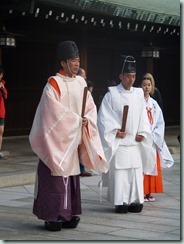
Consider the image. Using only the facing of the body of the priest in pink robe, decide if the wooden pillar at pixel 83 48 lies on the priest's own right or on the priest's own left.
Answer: on the priest's own left

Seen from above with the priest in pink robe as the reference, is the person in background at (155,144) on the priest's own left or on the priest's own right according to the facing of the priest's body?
on the priest's own left

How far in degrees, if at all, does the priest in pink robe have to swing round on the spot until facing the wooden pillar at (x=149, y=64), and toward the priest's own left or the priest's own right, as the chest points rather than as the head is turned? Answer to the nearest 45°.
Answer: approximately 135° to the priest's own left

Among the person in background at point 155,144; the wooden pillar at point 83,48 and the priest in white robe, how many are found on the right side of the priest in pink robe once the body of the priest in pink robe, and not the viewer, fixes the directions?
0

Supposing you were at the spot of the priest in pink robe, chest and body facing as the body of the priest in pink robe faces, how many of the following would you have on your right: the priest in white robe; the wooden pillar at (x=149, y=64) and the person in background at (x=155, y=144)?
0

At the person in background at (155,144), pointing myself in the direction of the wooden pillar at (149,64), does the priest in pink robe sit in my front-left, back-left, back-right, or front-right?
back-left

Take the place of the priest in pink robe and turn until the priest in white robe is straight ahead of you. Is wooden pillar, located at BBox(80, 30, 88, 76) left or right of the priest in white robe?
left

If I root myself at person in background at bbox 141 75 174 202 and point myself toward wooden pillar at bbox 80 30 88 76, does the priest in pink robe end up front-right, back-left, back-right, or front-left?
back-left

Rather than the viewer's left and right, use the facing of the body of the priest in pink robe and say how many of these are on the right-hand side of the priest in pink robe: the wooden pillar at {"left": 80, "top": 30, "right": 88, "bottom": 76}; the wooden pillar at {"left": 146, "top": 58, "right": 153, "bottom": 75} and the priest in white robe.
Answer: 0

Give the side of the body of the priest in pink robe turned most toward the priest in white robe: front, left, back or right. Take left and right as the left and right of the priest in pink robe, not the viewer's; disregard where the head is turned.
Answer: left

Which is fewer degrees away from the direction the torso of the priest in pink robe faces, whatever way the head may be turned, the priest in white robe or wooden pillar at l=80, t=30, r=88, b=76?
the priest in white robe
